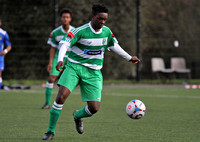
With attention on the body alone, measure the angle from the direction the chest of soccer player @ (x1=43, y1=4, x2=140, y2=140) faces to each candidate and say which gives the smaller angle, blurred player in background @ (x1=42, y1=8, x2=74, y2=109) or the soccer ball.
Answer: the soccer ball

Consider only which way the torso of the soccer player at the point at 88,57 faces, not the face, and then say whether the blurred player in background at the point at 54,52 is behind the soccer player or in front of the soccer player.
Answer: behind

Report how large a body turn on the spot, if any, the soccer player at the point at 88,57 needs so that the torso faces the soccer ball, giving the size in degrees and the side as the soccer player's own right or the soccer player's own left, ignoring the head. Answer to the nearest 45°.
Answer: approximately 90° to the soccer player's own left

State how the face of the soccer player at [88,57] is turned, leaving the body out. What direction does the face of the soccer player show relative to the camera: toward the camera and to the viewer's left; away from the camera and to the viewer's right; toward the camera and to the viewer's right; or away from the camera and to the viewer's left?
toward the camera and to the viewer's right

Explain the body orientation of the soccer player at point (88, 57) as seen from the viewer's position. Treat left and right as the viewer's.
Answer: facing the viewer and to the right of the viewer
